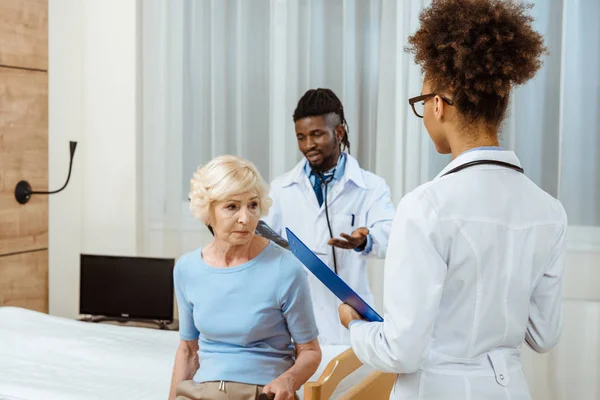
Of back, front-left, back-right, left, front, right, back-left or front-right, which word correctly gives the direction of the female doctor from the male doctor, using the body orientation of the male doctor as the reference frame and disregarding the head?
front-left

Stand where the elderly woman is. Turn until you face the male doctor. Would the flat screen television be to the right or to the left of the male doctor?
left

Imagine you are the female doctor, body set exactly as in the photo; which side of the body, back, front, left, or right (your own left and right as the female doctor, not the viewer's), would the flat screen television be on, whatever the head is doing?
front

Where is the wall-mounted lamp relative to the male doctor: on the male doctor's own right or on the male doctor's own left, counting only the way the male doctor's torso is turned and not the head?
on the male doctor's own right

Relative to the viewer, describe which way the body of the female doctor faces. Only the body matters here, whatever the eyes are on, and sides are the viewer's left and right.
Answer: facing away from the viewer and to the left of the viewer

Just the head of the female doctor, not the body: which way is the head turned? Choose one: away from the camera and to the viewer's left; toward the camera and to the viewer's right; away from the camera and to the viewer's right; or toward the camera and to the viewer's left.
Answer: away from the camera and to the viewer's left

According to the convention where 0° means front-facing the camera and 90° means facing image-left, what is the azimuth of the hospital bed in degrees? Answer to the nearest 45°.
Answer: approximately 270°

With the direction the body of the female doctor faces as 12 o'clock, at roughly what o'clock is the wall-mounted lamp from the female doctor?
The wall-mounted lamp is roughly at 12 o'clock from the female doctor.

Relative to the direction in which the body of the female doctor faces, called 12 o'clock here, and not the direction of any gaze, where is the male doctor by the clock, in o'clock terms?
The male doctor is roughly at 1 o'clock from the female doctor.

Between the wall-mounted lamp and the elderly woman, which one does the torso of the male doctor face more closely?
the elderly woman

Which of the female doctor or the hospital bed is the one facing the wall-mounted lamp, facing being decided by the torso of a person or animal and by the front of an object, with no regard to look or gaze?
the female doctor
